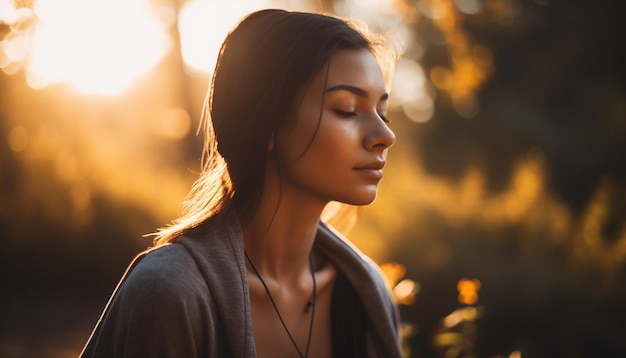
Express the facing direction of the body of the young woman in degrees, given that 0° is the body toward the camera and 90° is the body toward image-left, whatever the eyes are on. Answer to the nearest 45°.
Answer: approximately 315°
